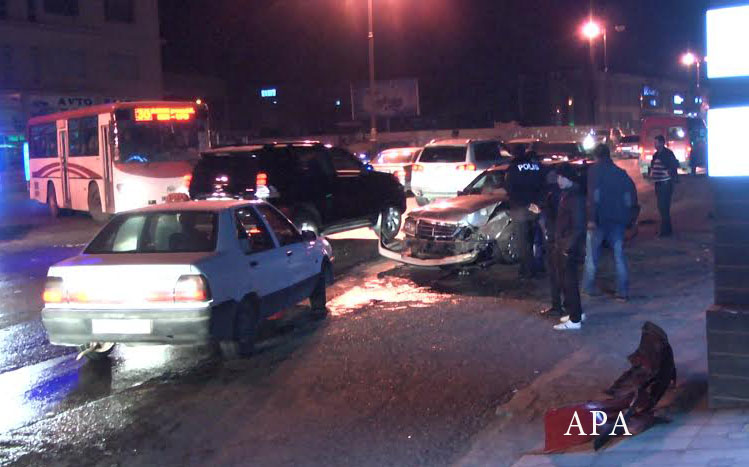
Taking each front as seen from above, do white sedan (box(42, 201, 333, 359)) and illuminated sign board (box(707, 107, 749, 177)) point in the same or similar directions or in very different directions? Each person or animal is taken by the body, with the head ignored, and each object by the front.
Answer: very different directions

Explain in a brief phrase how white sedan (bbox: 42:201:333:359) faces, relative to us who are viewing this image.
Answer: facing away from the viewer and to the right of the viewer

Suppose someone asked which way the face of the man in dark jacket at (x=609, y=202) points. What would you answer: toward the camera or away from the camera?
away from the camera

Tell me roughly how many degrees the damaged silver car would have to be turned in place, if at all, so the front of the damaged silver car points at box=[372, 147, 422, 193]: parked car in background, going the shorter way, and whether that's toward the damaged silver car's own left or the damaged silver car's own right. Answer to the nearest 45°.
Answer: approximately 135° to the damaged silver car's own right

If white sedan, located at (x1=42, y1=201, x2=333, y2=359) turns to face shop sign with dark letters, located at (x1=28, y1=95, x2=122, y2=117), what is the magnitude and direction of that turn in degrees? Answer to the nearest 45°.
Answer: approximately 45° to its left

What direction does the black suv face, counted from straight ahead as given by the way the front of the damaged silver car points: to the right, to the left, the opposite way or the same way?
the opposite way

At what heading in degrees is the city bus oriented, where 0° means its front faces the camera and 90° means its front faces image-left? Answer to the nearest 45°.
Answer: approximately 315°

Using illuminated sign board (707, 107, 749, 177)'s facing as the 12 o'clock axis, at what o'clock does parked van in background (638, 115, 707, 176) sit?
The parked van in background is roughly at 6 o'clock from the illuminated sign board.

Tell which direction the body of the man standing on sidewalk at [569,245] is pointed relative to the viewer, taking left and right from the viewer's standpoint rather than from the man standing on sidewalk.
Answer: facing to the left of the viewer

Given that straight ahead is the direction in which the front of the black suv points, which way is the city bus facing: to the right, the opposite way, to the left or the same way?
to the right

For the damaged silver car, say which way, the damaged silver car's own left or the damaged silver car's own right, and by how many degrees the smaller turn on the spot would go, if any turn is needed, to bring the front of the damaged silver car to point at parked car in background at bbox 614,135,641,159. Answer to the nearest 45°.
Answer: approximately 135° to the damaged silver car's own right

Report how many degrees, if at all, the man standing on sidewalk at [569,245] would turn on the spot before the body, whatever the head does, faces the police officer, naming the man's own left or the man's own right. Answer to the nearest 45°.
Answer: approximately 90° to the man's own right
